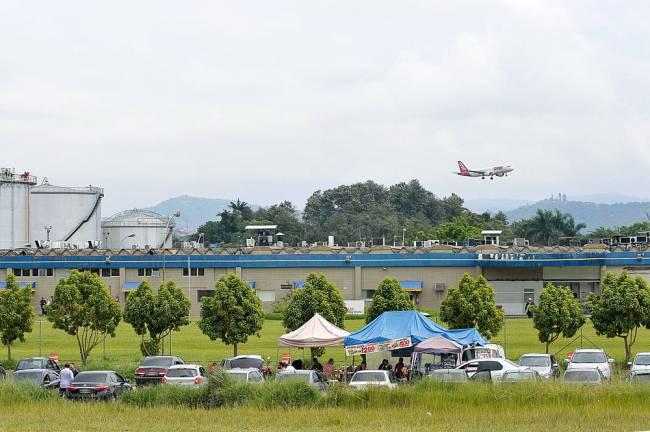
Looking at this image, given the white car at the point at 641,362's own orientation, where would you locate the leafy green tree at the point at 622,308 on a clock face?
The leafy green tree is roughly at 6 o'clock from the white car.

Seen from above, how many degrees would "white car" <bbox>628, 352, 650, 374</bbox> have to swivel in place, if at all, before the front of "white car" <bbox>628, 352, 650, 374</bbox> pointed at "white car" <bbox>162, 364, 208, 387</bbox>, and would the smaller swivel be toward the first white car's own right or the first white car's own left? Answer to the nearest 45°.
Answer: approximately 45° to the first white car's own right

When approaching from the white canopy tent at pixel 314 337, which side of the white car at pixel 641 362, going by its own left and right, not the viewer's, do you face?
right

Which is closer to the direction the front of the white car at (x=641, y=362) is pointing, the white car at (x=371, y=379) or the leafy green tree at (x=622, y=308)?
the white car

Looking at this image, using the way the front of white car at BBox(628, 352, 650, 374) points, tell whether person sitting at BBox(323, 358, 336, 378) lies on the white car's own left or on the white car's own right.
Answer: on the white car's own right

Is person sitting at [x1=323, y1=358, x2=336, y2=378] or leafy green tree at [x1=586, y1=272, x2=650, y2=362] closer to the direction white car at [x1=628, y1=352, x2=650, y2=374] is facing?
the person sitting

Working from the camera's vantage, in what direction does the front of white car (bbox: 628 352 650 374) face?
facing the viewer

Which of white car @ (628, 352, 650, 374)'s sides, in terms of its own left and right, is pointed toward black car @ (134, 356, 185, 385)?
right
